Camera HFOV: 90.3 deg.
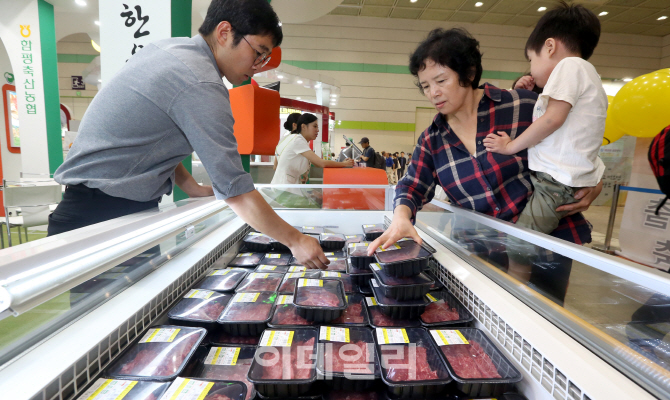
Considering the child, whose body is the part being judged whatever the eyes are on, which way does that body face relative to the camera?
to the viewer's left

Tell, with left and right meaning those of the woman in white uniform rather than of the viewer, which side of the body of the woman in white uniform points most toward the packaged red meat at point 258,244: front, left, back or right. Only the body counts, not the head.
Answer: right

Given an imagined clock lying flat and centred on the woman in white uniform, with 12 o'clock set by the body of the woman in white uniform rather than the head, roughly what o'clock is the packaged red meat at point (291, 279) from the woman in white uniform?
The packaged red meat is roughly at 3 o'clock from the woman in white uniform.

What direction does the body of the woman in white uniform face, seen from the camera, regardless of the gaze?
to the viewer's right

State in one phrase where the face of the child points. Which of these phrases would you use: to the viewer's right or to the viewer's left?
to the viewer's left

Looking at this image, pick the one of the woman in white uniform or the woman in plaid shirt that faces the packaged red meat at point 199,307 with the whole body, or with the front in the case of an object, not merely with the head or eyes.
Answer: the woman in plaid shirt

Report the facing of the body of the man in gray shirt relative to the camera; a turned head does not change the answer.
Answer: to the viewer's right

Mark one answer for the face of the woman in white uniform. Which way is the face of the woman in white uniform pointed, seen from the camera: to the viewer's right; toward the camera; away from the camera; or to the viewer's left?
to the viewer's right

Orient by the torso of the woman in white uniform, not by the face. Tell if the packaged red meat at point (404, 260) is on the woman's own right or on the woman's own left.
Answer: on the woman's own right
